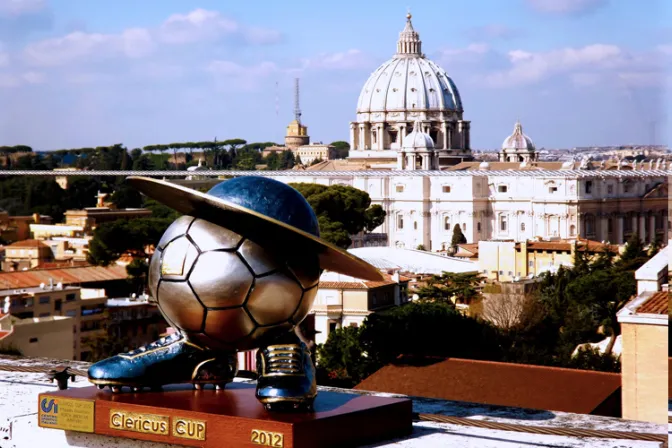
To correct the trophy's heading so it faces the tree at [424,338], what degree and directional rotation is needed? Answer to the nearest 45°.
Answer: approximately 135° to its right

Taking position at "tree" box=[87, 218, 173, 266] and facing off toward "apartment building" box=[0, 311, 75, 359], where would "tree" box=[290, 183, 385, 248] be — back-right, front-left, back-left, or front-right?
back-left

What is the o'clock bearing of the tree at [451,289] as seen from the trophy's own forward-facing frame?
The tree is roughly at 5 o'clock from the trophy.

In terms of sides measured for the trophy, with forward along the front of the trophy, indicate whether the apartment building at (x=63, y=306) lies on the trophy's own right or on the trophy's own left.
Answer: on the trophy's own right

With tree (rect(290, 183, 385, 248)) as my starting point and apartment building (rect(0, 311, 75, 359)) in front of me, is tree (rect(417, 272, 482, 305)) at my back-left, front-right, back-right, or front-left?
front-left

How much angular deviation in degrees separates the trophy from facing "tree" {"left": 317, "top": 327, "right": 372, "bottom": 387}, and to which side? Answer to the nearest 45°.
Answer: approximately 135° to its right

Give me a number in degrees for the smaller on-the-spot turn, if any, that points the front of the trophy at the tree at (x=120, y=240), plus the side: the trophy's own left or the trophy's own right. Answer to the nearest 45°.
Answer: approximately 135° to the trophy's own right

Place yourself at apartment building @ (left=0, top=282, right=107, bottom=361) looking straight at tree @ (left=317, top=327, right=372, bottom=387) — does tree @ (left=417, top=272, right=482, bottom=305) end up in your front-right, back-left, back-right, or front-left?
front-left

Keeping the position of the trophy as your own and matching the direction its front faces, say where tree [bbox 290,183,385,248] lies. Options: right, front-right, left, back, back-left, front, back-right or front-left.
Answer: back-right

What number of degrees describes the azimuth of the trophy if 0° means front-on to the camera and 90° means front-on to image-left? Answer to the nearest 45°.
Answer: approximately 45°
